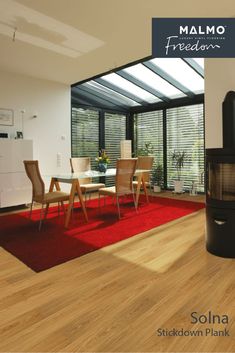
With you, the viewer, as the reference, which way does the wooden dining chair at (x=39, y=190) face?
facing away from the viewer and to the right of the viewer

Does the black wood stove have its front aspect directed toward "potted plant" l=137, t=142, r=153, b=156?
no

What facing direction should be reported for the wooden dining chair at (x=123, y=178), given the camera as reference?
facing away from the viewer and to the left of the viewer

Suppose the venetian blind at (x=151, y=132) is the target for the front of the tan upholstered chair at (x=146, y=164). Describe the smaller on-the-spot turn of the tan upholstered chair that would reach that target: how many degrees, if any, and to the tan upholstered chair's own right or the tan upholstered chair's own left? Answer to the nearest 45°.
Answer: approximately 135° to the tan upholstered chair's own right

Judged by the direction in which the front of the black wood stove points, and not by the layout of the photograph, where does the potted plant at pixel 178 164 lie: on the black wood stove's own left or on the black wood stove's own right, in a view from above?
on the black wood stove's own right

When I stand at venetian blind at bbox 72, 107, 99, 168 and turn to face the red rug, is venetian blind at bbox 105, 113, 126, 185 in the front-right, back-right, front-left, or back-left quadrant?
back-left

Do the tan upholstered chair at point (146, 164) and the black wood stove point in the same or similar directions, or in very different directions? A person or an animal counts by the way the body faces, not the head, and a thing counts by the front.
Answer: same or similar directions

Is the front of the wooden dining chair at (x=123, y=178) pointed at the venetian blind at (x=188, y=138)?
no

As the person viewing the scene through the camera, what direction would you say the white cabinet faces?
facing the viewer and to the right of the viewer

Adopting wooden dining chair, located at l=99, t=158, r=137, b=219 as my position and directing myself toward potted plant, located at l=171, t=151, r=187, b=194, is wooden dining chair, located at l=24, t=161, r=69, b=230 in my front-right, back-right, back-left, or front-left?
back-left

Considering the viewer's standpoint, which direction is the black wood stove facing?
facing the viewer and to the left of the viewer

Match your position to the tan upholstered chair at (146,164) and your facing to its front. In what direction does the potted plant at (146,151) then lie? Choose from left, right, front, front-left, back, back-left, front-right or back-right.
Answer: back-right

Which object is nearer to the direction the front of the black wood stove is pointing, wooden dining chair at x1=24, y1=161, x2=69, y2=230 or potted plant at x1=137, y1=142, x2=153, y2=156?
the wooden dining chair

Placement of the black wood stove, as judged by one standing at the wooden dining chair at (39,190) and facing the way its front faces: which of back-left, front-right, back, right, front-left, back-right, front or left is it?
right

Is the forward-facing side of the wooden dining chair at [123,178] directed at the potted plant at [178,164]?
no

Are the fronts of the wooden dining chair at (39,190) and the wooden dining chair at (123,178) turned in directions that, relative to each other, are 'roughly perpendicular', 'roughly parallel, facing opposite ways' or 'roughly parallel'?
roughly perpendicular

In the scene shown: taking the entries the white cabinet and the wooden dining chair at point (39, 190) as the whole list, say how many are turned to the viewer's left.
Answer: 0
